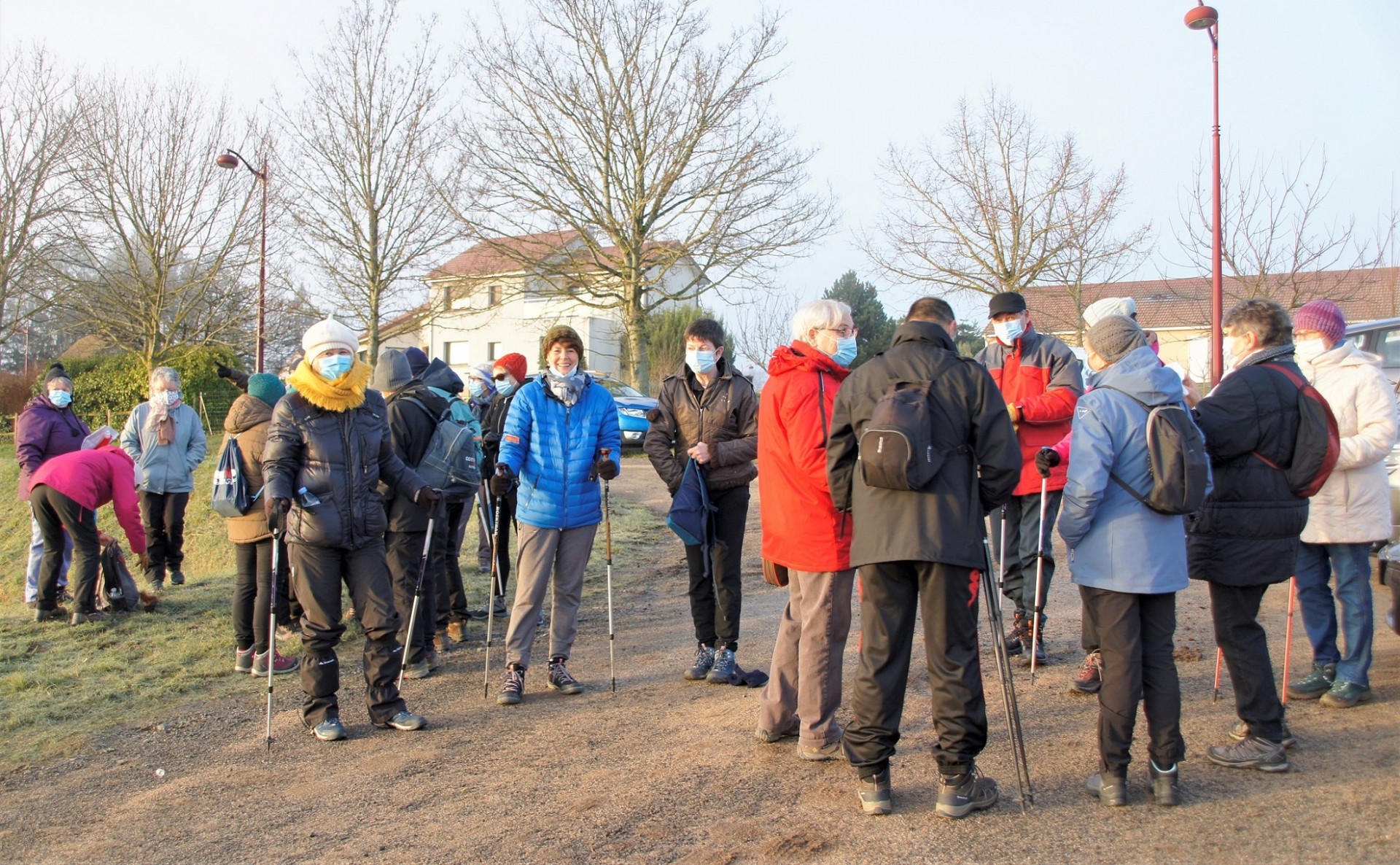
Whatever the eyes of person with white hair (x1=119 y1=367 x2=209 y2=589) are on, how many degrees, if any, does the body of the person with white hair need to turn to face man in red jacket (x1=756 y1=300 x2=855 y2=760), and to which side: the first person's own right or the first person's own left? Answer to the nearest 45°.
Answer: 0° — they already face them

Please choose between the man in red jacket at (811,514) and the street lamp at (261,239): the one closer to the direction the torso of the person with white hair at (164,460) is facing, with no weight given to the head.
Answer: the man in red jacket

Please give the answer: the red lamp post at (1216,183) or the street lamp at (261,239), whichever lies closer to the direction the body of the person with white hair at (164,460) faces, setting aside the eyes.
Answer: the red lamp post

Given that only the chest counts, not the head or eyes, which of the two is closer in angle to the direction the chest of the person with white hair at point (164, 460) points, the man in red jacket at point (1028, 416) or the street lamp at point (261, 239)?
the man in red jacket

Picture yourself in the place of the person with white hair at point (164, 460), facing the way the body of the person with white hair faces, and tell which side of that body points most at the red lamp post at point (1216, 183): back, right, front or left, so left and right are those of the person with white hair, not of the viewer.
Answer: left

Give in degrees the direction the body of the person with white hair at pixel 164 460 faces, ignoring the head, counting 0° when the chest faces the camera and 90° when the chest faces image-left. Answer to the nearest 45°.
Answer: approximately 0°

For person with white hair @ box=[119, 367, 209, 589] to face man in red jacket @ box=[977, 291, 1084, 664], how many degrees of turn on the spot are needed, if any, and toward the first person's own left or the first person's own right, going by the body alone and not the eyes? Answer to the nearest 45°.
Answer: approximately 45° to the first person's own left

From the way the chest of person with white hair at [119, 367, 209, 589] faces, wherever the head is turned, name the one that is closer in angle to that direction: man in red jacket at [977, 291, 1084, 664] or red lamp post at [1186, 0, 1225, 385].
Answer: the man in red jacket

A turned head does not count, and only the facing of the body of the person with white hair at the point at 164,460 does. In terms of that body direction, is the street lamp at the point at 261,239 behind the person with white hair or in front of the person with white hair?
behind

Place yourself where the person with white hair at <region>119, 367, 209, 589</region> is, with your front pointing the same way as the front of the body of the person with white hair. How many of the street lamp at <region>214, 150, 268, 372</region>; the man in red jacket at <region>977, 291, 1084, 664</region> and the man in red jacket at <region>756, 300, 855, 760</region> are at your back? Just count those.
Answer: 1

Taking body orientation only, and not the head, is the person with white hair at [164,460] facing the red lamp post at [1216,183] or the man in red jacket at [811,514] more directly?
the man in red jacket

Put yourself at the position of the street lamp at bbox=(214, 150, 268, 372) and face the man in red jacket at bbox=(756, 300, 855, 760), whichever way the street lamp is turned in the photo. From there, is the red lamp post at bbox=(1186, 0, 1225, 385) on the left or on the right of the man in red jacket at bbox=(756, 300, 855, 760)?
left
